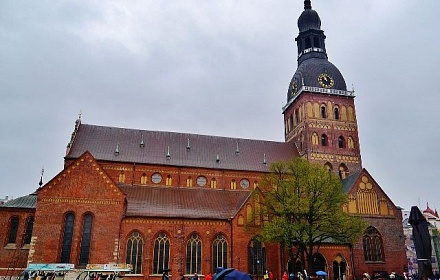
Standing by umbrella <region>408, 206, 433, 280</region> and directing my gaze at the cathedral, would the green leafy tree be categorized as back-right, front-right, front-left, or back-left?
front-right
